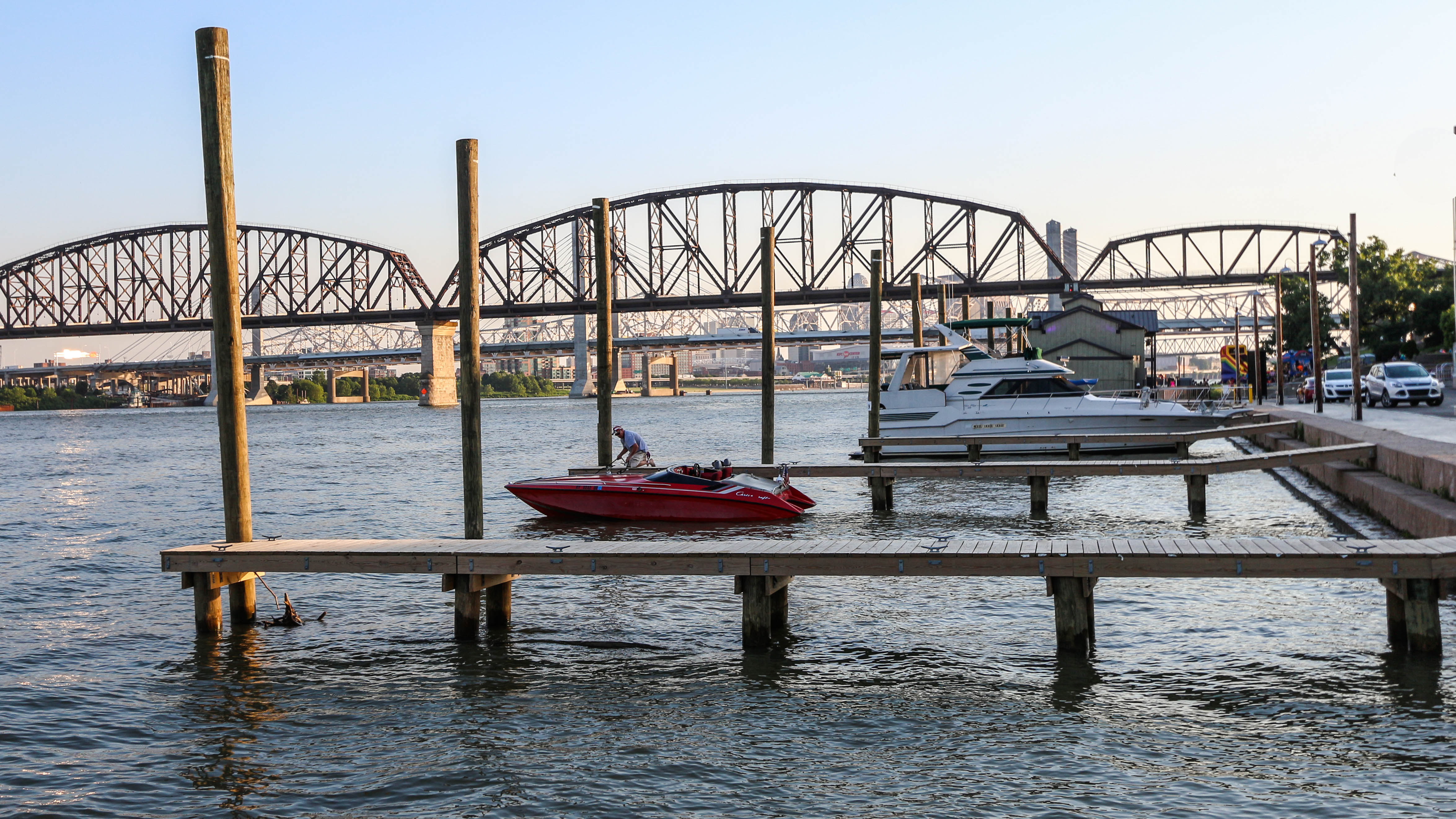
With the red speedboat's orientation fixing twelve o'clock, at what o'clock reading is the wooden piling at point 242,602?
The wooden piling is roughly at 10 o'clock from the red speedboat.

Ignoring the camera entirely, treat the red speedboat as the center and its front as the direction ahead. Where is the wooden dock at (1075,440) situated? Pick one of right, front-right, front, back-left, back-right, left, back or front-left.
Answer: back-right

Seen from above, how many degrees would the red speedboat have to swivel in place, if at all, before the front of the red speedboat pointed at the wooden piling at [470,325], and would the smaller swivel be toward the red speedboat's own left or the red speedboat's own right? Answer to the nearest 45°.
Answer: approximately 45° to the red speedboat's own left

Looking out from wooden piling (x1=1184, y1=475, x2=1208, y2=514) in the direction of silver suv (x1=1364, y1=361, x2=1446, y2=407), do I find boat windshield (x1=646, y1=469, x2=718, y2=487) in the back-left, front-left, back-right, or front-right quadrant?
back-left

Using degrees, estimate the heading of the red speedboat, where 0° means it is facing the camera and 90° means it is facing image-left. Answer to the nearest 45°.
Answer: approximately 90°

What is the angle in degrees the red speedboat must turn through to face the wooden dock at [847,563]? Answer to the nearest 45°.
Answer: approximately 90° to its left
